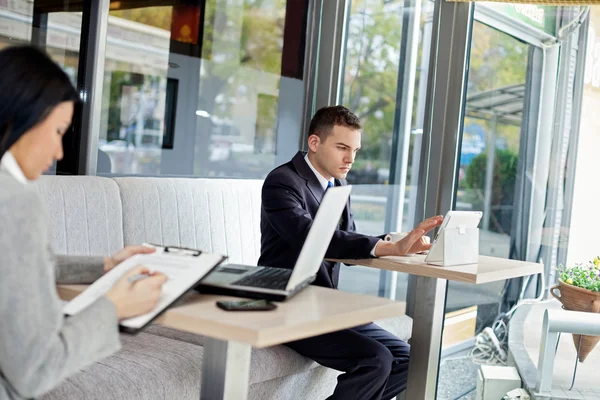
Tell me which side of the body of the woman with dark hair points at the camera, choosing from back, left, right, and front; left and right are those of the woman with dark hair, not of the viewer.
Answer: right

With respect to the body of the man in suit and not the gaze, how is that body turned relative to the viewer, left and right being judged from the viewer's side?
facing the viewer and to the right of the viewer

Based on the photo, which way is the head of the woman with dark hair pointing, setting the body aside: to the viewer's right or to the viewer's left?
to the viewer's right

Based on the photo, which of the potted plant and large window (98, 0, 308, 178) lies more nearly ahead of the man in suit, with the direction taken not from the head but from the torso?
the potted plant

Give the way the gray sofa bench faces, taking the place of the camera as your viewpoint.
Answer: facing the viewer

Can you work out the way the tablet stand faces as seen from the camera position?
facing away from the viewer and to the left of the viewer

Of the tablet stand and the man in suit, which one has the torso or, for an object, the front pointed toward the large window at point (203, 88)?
the tablet stand

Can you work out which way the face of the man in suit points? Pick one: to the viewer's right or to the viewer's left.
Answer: to the viewer's right

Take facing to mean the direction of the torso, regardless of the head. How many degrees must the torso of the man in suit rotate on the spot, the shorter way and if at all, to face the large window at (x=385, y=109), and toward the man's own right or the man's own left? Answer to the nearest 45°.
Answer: approximately 135° to the man's own left
